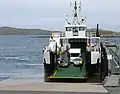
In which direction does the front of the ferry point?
toward the camera
